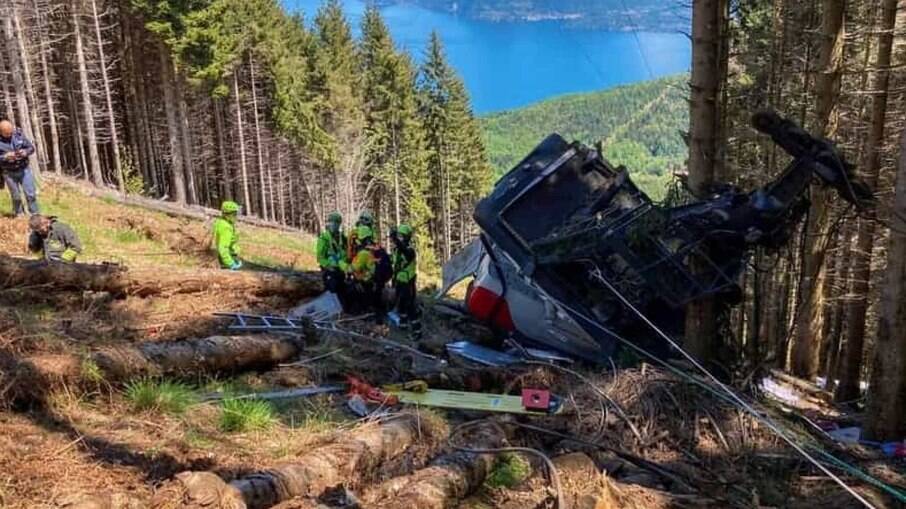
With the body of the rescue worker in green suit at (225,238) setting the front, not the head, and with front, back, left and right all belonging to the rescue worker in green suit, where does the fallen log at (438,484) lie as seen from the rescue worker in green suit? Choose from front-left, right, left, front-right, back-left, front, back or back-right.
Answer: right

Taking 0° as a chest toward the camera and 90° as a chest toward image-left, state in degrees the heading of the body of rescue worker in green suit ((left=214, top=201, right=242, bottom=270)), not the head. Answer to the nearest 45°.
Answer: approximately 270°

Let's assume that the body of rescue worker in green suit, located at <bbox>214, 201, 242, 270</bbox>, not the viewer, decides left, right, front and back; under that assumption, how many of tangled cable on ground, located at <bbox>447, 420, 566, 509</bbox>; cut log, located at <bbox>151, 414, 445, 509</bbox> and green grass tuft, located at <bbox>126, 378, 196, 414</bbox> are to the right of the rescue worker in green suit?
3

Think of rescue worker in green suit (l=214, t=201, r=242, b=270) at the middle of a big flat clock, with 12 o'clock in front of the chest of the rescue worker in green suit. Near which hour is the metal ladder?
The metal ladder is roughly at 3 o'clock from the rescue worker in green suit.

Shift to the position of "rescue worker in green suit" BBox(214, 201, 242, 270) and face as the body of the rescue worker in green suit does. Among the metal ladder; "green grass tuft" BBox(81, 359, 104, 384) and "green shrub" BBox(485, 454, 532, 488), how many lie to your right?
3

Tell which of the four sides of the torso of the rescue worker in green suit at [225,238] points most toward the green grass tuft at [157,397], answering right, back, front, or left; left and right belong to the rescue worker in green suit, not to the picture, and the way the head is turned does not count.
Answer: right

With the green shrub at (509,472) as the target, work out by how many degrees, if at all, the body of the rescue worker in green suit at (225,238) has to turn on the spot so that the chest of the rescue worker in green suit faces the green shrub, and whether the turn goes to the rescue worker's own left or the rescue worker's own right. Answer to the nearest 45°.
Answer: approximately 90° to the rescue worker's own right

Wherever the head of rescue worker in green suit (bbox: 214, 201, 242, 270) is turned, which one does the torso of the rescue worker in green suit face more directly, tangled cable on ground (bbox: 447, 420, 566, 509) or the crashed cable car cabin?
the crashed cable car cabin

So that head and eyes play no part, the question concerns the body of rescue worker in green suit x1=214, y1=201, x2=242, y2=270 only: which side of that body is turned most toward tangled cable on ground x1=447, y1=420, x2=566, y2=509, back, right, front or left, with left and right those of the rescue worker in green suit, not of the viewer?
right

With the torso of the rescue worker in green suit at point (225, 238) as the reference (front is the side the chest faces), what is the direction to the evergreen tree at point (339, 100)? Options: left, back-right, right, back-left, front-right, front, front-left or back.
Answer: left

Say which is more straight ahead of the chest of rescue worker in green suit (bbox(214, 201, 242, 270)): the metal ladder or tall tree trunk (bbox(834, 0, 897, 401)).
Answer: the tall tree trunk

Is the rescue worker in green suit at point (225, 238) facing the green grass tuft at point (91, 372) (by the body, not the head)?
no

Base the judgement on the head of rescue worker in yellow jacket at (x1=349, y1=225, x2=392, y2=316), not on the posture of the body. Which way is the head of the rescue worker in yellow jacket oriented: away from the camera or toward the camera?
away from the camera

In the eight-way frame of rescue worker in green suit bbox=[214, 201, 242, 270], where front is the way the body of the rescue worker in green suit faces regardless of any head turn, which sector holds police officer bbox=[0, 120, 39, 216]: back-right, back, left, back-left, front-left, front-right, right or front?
back-left

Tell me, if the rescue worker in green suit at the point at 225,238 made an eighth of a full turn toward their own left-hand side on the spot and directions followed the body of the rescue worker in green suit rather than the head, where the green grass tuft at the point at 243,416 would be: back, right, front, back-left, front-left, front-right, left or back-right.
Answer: back-right
